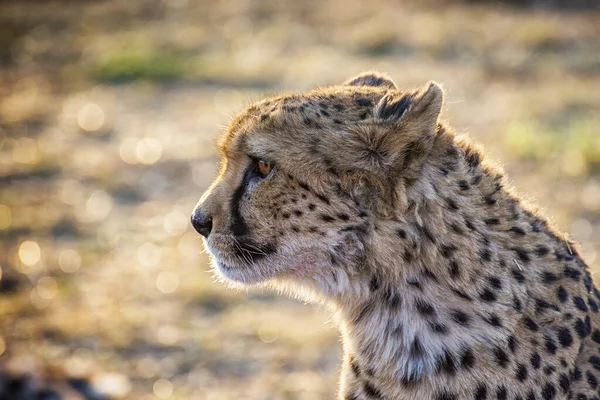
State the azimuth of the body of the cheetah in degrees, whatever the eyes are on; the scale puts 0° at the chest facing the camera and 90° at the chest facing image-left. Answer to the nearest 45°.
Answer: approximately 90°
